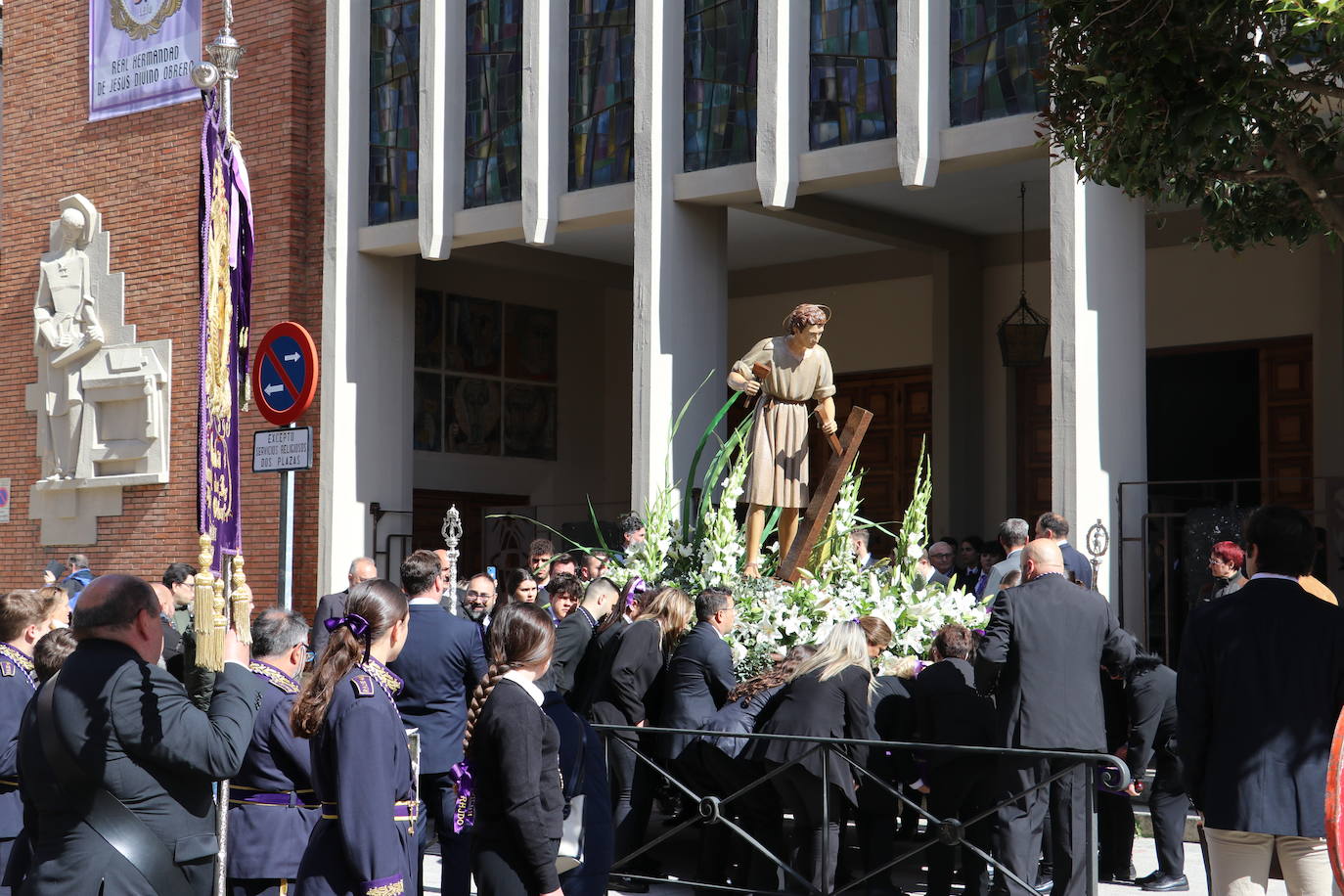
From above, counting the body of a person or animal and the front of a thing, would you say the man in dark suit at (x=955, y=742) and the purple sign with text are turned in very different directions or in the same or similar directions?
very different directions

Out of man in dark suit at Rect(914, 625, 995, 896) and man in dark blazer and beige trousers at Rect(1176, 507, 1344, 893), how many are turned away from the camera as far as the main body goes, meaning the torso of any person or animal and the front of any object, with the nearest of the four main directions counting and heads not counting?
2

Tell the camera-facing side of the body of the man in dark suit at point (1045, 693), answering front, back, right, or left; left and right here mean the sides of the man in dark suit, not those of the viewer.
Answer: back

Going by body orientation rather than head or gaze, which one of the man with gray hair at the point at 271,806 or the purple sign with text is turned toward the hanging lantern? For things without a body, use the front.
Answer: the man with gray hair

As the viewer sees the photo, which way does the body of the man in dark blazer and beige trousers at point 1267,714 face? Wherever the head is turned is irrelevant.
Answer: away from the camera

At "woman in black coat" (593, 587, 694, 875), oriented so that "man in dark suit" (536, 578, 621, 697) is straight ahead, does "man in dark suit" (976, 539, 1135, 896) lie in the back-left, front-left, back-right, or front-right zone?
back-right

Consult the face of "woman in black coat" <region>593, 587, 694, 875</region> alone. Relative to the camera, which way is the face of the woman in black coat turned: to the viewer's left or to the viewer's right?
to the viewer's right

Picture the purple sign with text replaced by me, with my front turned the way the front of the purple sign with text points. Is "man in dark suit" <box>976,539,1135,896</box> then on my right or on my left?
on my left

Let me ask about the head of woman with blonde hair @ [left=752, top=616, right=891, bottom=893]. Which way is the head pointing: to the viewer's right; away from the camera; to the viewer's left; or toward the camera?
away from the camera

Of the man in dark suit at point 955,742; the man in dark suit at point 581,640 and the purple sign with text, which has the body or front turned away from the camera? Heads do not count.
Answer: the man in dark suit at point 955,742

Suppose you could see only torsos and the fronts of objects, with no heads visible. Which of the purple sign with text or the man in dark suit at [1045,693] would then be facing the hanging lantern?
the man in dark suit

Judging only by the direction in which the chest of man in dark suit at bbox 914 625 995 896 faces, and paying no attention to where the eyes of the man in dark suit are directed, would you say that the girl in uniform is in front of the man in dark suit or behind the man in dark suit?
behind
